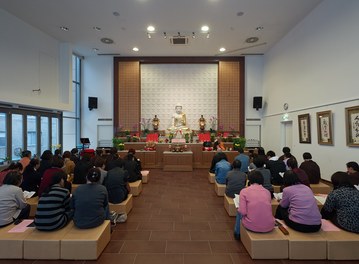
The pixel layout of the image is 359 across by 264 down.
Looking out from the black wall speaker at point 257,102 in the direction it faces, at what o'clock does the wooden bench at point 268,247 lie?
The wooden bench is roughly at 12 o'clock from the black wall speaker.

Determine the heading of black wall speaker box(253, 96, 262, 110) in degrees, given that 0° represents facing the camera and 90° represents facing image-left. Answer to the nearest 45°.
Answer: approximately 0°

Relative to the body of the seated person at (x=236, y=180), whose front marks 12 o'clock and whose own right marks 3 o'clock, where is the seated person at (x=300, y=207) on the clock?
the seated person at (x=300, y=207) is roughly at 5 o'clock from the seated person at (x=236, y=180).

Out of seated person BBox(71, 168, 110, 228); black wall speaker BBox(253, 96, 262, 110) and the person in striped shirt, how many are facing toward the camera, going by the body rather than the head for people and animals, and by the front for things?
1

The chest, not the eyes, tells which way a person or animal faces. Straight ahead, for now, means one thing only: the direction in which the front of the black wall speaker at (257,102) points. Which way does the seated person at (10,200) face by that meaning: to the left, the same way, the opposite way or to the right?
the opposite way

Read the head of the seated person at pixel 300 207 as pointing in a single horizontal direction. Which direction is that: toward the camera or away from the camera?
away from the camera

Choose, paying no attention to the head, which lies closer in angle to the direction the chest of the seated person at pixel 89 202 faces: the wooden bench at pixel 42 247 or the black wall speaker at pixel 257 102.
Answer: the black wall speaker

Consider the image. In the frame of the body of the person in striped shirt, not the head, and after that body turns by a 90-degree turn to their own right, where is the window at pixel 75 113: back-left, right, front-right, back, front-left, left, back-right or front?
back-left

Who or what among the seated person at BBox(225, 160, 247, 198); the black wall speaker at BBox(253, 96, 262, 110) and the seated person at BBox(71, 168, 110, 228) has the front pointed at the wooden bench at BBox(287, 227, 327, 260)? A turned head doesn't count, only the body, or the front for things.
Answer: the black wall speaker

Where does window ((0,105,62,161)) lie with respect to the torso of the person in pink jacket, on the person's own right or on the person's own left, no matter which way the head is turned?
on the person's own left

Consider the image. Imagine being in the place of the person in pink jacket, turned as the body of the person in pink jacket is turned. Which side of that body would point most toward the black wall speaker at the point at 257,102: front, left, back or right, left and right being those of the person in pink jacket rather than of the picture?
front

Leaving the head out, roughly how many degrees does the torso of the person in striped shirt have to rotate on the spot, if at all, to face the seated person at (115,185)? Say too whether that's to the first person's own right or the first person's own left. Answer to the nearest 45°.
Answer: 0° — they already face them

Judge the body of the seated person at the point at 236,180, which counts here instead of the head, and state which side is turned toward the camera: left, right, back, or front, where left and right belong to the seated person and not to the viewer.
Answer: back

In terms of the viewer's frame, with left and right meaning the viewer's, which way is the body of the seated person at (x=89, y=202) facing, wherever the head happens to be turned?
facing away from the viewer

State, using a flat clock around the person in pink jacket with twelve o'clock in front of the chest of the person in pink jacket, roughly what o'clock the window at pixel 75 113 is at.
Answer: The window is roughly at 10 o'clock from the person in pink jacket.

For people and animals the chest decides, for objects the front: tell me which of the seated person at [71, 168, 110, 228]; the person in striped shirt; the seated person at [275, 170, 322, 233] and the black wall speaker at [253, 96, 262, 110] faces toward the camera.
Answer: the black wall speaker

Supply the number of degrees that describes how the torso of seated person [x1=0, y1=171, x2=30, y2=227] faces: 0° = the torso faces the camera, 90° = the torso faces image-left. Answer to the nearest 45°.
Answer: approximately 225°

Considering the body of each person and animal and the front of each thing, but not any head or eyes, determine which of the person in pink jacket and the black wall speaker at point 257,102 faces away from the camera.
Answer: the person in pink jacket

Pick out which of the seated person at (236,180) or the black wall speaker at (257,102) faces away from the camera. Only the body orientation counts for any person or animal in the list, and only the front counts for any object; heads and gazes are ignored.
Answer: the seated person

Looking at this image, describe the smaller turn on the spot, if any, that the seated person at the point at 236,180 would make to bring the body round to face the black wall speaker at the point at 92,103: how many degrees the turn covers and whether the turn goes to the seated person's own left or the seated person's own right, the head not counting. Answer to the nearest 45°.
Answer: approximately 45° to the seated person's own left
